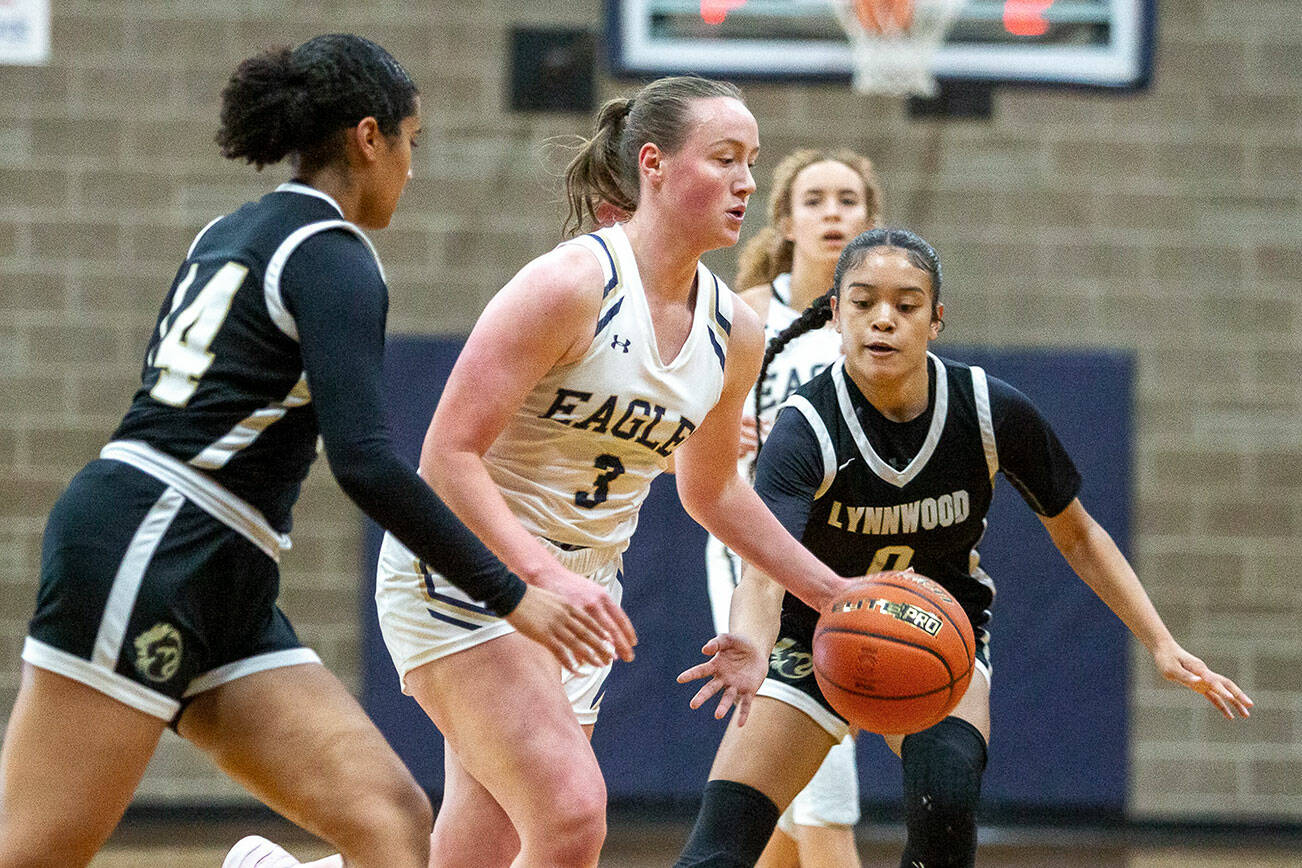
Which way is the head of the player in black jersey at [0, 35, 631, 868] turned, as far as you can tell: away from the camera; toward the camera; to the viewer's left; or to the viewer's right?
to the viewer's right

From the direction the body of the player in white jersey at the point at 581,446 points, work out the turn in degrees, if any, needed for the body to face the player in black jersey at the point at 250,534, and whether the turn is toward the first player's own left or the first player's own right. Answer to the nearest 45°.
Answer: approximately 90° to the first player's own right

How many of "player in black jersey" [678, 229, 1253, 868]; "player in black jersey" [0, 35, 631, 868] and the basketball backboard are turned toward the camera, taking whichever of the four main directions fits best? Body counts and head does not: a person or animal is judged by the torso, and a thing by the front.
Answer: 2

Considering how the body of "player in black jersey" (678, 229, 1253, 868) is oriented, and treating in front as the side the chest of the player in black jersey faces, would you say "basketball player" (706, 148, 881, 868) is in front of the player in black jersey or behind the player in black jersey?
behind

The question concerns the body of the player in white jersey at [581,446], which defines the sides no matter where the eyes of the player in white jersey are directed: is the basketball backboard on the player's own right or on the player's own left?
on the player's own left

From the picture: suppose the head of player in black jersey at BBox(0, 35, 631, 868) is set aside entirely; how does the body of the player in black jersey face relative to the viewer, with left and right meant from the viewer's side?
facing away from the viewer and to the right of the viewer

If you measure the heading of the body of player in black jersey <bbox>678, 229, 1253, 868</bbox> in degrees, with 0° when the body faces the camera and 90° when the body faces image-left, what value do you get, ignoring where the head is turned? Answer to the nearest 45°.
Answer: approximately 0°

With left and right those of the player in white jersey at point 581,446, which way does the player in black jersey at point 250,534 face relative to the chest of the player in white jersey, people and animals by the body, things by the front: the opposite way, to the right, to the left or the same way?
to the left

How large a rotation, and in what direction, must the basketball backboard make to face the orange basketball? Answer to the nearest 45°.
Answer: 0° — it already faces it
